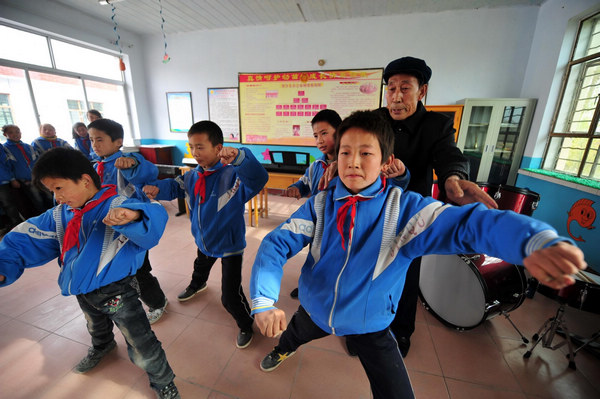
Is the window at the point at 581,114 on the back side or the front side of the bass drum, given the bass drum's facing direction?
on the back side

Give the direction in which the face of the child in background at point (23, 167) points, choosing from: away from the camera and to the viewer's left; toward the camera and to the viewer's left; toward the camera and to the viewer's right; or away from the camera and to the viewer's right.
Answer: toward the camera and to the viewer's right

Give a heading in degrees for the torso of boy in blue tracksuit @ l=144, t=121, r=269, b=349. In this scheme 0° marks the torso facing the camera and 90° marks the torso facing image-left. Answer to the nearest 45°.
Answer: approximately 45°

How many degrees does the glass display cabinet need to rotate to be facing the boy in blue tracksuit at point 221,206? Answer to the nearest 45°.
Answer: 0° — it already faces them

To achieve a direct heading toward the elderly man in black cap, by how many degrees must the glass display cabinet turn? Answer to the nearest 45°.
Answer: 0° — it already faces them

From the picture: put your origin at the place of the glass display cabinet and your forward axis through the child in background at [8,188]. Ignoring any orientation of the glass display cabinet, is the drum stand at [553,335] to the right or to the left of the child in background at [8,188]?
left
